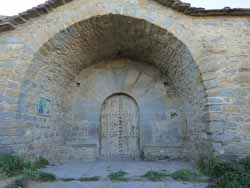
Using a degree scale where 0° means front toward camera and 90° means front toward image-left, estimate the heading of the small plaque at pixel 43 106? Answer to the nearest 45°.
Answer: approximately 315°

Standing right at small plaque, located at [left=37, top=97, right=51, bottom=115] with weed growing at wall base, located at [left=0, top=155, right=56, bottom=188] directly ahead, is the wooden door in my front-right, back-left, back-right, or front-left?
back-left

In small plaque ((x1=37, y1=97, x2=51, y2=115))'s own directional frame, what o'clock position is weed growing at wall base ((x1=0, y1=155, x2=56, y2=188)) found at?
The weed growing at wall base is roughly at 2 o'clock from the small plaque.

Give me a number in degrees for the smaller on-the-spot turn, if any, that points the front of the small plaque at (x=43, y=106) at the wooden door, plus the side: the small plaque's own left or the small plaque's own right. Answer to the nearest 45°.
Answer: approximately 45° to the small plaque's own left

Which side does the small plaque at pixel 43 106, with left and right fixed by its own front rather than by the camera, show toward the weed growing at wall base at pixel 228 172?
front
